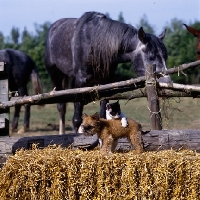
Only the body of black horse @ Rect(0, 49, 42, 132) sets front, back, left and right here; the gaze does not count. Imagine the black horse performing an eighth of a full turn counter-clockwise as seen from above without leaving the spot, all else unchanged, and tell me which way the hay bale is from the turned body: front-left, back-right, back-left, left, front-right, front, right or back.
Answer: front-left

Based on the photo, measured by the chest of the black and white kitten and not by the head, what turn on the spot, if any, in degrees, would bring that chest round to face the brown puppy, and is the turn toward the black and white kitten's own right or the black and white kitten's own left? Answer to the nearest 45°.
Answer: approximately 45° to the black and white kitten's own left

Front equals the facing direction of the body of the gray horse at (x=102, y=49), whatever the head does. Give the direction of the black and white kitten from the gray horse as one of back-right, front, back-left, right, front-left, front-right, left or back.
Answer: front-right

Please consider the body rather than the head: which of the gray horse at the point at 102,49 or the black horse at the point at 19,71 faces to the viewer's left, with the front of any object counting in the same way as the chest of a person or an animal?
the black horse at the point at 19,71

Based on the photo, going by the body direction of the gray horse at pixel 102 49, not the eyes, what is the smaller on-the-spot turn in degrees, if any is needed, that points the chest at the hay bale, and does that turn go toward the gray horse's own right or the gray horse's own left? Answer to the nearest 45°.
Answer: approximately 45° to the gray horse's own right

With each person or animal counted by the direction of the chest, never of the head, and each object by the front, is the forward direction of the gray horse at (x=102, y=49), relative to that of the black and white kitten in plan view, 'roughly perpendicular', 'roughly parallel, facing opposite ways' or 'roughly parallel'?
roughly perpendicular

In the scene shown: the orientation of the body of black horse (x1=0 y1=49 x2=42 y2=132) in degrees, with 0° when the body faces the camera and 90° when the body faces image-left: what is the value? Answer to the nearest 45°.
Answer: approximately 90°

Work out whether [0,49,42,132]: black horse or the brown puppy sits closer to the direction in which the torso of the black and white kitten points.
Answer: the brown puppy

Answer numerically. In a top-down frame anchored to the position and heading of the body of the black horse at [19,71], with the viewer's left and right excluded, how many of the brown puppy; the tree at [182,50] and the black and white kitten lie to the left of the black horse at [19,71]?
2

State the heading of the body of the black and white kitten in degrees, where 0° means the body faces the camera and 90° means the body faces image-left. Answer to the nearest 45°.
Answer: approximately 45°

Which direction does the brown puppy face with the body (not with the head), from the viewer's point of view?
to the viewer's left
